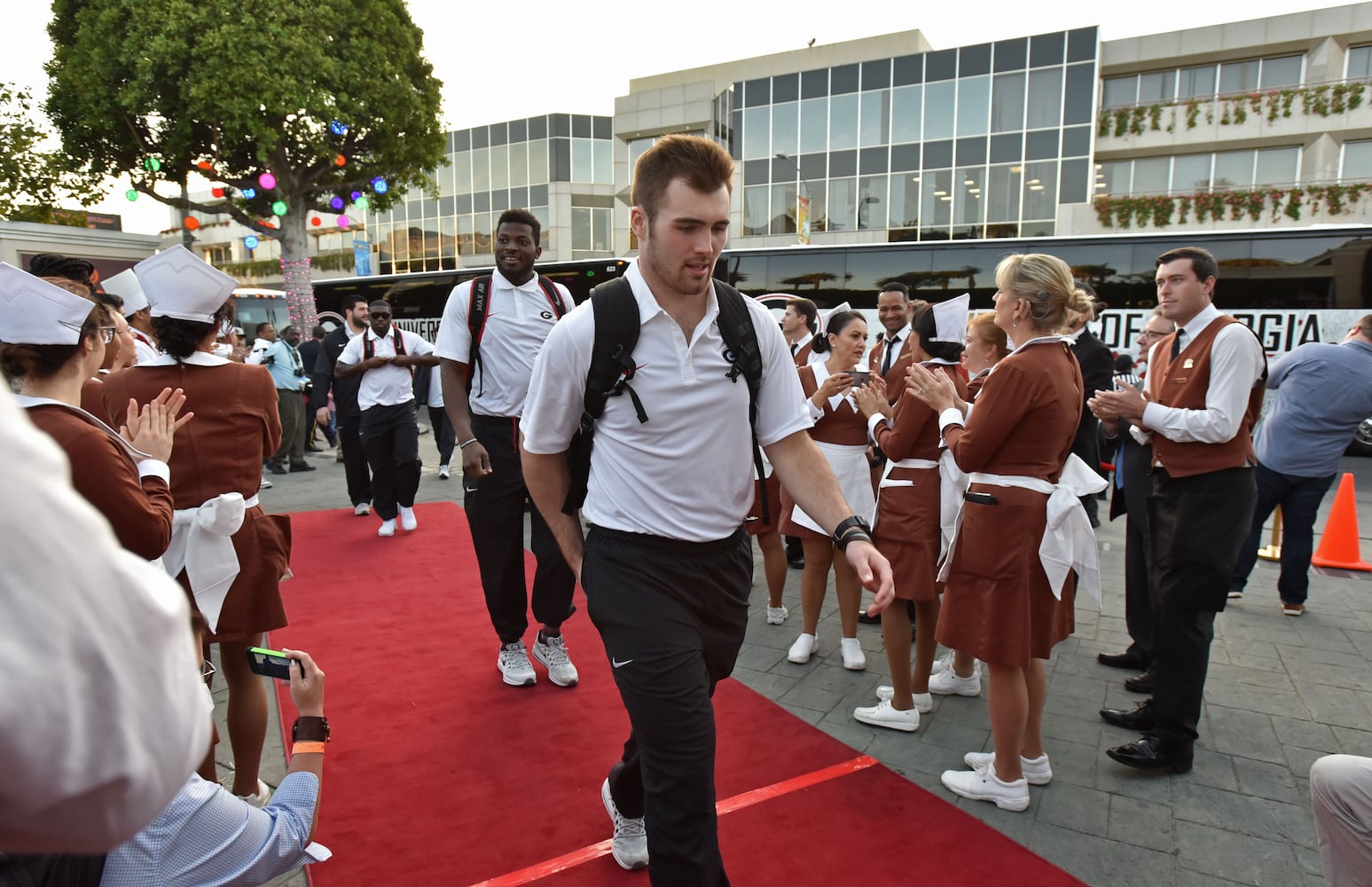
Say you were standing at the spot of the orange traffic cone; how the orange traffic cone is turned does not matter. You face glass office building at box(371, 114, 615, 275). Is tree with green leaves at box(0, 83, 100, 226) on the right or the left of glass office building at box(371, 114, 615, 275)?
left

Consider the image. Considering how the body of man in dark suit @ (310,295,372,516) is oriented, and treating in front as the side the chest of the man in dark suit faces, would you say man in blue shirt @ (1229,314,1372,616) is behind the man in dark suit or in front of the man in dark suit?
in front

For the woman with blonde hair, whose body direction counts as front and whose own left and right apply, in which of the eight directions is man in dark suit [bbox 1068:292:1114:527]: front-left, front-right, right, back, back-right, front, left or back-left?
right

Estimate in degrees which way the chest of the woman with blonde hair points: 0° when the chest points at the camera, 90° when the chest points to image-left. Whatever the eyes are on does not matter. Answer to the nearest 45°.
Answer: approximately 90°

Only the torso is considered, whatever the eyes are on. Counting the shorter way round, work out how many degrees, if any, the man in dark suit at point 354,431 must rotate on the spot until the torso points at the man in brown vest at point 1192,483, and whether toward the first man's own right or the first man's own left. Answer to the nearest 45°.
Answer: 0° — they already face them

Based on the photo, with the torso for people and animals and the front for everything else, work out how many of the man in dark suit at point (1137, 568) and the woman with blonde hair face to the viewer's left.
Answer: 2

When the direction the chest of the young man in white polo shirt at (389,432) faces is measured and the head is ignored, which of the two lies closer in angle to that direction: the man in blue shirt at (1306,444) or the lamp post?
the man in blue shirt

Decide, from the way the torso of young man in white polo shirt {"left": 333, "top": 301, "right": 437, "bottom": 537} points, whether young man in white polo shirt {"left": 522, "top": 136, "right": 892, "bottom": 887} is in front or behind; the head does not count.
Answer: in front

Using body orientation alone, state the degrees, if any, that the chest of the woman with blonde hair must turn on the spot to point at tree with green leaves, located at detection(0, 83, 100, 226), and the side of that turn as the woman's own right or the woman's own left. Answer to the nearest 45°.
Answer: approximately 45° to the woman's own right

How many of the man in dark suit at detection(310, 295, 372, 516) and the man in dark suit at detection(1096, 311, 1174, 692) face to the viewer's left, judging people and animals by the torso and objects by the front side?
1

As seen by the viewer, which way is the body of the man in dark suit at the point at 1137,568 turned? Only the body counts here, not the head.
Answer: to the viewer's left
